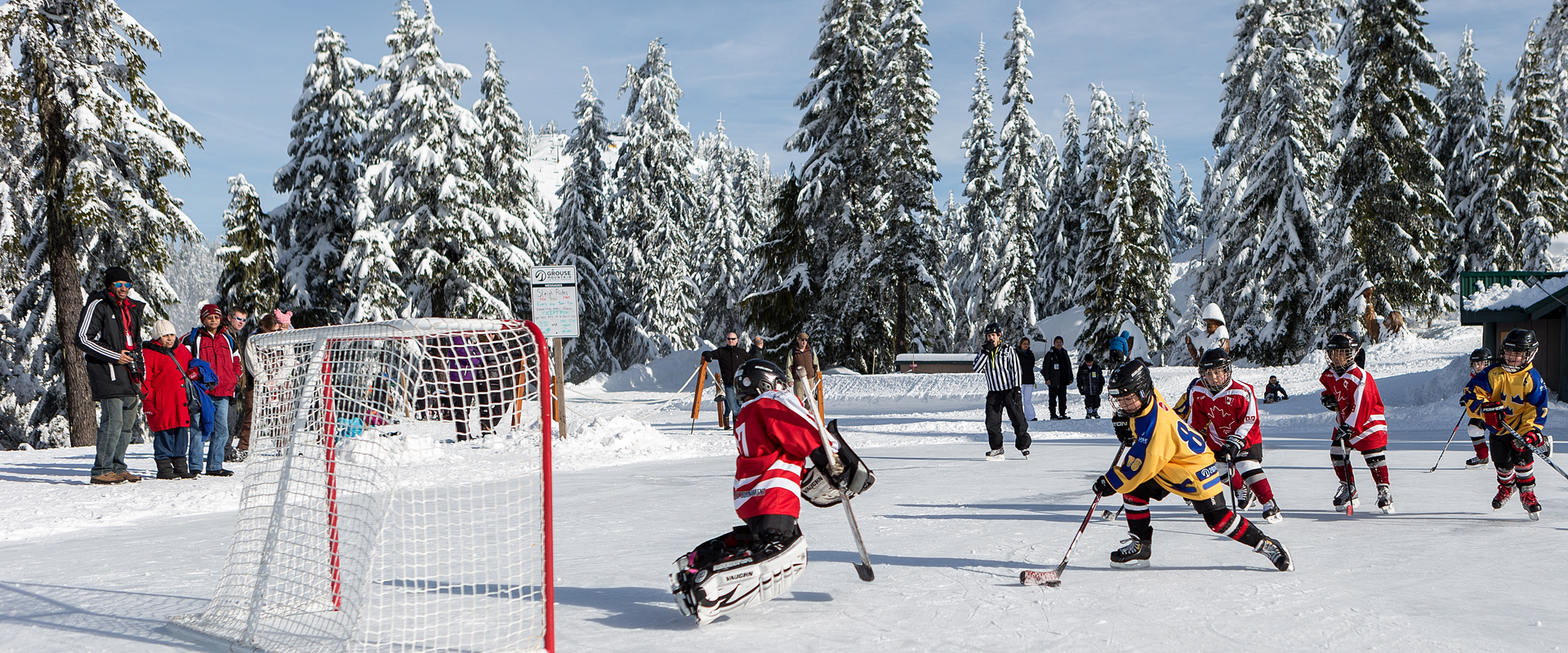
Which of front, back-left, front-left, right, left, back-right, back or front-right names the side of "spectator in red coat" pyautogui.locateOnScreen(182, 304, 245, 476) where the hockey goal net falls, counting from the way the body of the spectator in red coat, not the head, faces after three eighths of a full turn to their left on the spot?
back

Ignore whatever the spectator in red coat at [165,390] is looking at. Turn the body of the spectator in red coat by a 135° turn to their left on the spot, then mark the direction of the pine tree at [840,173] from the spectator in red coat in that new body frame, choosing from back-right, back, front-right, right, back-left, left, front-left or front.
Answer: front-right

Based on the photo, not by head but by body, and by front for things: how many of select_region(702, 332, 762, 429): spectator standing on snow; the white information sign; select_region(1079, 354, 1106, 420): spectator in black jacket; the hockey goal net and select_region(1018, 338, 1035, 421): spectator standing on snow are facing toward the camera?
4

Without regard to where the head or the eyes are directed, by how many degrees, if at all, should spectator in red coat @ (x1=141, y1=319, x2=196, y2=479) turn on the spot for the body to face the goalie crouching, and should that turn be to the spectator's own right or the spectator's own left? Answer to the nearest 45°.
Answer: approximately 45° to the spectator's own right

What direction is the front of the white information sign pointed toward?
toward the camera

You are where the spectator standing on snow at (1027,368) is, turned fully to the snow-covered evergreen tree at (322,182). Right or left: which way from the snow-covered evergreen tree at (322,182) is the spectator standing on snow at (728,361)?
left

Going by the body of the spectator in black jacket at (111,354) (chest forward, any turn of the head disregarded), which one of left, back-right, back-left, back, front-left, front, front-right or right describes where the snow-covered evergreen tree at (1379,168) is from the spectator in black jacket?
front-left

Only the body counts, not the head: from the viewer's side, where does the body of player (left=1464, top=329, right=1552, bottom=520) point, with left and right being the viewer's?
facing the viewer

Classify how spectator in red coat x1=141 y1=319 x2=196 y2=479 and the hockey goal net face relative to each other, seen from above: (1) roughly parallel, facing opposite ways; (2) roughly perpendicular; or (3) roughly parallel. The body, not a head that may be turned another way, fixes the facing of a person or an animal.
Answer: roughly perpendicular

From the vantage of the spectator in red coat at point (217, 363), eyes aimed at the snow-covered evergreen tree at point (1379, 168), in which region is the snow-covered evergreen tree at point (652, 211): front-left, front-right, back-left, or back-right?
front-left

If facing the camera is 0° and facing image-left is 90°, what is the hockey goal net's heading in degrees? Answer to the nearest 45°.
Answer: approximately 225°

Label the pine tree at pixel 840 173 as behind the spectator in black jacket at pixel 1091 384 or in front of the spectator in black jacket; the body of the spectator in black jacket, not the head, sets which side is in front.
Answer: behind

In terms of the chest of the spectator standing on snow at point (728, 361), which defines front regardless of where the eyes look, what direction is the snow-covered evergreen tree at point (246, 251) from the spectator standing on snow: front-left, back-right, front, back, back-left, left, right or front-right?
back-right

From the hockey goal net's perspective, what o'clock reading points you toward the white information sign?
The white information sign is roughly at 11 o'clock from the hockey goal net.

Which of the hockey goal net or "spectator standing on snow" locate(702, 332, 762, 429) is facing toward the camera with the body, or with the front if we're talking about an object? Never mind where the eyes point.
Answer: the spectator standing on snow

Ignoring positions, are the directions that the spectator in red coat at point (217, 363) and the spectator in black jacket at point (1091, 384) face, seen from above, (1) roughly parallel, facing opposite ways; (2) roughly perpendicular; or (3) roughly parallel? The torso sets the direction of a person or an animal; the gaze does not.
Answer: roughly perpendicular

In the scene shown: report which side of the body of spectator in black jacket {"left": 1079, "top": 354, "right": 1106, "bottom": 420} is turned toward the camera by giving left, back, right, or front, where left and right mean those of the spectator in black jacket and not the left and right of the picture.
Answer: front

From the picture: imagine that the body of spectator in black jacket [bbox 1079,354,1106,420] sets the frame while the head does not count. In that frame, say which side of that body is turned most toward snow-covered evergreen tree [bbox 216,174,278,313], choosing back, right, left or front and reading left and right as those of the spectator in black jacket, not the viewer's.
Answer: right

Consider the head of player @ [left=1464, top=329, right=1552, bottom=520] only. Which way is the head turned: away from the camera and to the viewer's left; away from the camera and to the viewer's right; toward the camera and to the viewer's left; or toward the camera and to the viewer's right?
toward the camera and to the viewer's left
